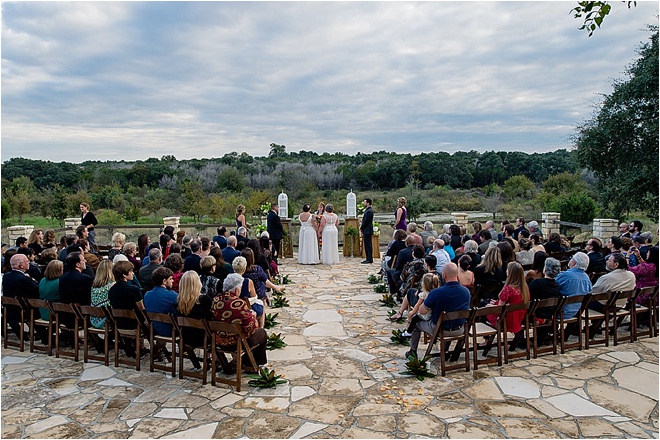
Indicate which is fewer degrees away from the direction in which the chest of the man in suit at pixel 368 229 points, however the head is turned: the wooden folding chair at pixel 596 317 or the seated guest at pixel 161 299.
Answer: the seated guest

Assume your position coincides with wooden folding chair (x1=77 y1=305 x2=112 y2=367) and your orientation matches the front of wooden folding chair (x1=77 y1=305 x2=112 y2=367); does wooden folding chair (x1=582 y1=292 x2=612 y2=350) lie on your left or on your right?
on your right

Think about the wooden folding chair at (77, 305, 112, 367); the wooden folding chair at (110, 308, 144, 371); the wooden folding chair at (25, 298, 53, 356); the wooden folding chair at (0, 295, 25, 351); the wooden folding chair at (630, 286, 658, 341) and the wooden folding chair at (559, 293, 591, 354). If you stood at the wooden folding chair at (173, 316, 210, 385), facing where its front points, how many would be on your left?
4

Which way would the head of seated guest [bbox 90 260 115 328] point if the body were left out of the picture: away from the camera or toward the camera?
away from the camera

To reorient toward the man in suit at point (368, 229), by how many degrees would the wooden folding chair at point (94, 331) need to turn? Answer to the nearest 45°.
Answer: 0° — it already faces them

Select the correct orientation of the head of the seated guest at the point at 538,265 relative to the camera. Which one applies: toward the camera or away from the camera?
away from the camera

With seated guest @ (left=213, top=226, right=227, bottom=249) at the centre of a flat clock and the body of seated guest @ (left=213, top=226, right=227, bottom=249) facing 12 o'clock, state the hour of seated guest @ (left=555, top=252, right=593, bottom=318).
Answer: seated guest @ (left=555, top=252, right=593, bottom=318) is roughly at 3 o'clock from seated guest @ (left=213, top=226, right=227, bottom=249).

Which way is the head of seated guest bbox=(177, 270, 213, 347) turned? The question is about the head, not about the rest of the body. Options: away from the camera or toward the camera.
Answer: away from the camera
